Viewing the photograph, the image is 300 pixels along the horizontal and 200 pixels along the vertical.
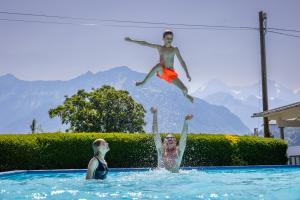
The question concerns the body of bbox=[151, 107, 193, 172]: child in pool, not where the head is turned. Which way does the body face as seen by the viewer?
toward the camera

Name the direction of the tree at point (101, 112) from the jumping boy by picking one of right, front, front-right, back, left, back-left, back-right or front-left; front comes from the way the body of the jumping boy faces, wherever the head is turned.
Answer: back

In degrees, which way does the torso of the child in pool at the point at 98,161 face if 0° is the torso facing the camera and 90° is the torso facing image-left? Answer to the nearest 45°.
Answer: approximately 315°

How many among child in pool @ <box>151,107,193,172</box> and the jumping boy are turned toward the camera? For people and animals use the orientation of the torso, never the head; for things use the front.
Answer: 2

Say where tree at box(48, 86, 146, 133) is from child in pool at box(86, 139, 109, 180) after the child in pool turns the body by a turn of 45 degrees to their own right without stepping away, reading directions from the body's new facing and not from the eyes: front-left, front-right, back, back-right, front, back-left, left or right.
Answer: back

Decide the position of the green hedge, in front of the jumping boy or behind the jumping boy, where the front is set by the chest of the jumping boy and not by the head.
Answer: behind

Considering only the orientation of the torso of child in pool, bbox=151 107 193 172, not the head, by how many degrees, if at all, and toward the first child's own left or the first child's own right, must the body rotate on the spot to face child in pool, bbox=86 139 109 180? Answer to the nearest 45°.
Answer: approximately 45° to the first child's own right

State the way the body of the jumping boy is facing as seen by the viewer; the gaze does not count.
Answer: toward the camera

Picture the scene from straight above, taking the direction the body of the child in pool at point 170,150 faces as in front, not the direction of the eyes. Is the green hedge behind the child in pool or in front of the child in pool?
behind

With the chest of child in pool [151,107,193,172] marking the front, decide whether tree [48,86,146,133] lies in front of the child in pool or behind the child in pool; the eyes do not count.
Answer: behind
